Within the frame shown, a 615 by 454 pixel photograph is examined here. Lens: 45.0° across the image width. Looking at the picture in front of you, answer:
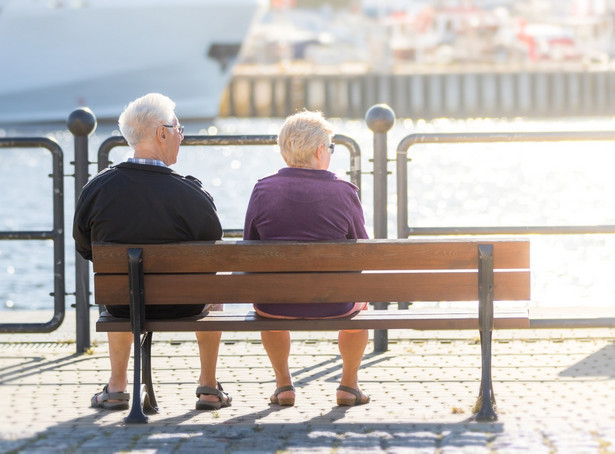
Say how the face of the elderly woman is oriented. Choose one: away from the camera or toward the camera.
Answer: away from the camera

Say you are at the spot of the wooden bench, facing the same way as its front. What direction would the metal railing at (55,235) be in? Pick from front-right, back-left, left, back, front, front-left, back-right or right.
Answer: front-left

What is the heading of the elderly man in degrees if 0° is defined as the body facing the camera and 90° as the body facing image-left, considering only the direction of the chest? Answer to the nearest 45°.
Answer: approximately 180°

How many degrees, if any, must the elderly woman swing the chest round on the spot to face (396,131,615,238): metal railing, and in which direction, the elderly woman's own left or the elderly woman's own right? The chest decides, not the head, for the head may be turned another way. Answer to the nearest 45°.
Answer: approximately 45° to the elderly woman's own right

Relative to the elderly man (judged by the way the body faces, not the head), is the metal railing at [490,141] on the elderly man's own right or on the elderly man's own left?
on the elderly man's own right

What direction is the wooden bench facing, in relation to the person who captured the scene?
facing away from the viewer

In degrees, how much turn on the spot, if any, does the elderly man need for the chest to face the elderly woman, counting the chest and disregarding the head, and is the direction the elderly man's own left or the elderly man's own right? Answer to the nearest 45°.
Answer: approximately 90° to the elderly man's own right

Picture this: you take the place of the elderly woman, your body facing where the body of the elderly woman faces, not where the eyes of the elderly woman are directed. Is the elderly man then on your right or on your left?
on your left

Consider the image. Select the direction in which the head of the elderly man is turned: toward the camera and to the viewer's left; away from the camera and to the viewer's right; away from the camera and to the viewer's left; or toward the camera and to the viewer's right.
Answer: away from the camera and to the viewer's right

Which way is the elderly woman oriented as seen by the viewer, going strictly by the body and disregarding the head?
away from the camera

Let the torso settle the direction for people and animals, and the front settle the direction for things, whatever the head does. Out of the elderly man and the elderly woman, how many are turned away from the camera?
2
